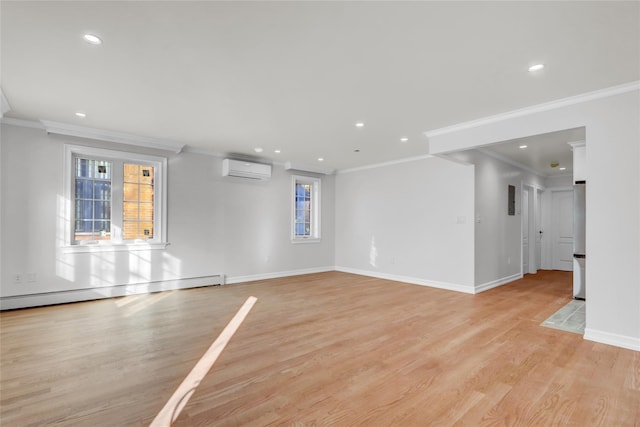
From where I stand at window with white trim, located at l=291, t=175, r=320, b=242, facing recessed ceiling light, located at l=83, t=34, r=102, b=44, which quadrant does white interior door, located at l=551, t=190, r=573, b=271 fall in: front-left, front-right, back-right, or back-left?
back-left

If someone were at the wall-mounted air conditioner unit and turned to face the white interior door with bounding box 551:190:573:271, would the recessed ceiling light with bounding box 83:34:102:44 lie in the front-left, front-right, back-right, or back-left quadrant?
back-right

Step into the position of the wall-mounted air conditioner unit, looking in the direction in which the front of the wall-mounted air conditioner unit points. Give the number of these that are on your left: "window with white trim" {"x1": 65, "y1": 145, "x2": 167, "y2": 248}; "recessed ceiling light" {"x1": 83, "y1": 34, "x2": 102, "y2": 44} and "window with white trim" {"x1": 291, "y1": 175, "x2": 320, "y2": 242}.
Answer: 1

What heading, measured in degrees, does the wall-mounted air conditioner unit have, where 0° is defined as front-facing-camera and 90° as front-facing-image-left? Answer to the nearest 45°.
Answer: approximately 315°

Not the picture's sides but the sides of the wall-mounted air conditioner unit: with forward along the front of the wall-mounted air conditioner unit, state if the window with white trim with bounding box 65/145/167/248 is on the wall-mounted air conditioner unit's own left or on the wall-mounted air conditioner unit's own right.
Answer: on the wall-mounted air conditioner unit's own right

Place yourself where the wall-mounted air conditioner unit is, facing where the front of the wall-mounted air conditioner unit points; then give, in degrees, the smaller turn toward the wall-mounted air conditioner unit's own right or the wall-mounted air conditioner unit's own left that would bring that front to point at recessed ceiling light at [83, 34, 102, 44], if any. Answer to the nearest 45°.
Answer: approximately 45° to the wall-mounted air conditioner unit's own right

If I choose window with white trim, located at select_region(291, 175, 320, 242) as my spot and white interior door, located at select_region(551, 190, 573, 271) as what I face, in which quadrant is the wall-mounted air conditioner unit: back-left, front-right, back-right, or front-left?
back-right

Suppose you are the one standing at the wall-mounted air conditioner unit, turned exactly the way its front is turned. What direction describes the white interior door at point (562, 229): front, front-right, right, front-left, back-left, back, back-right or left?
front-left

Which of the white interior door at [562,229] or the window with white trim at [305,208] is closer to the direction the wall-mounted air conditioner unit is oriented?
the white interior door

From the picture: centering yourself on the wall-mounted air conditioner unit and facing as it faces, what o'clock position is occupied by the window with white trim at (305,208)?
The window with white trim is roughly at 9 o'clock from the wall-mounted air conditioner unit.
